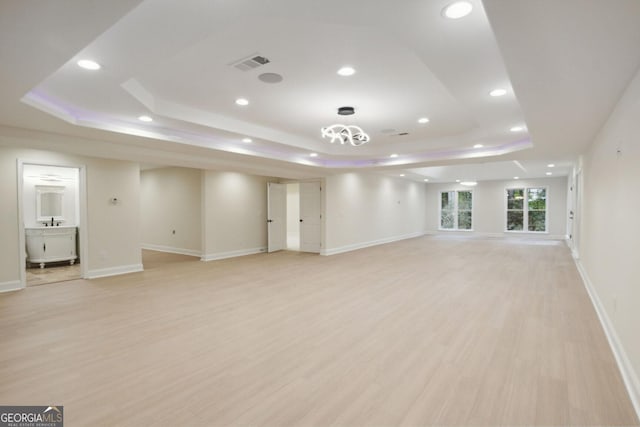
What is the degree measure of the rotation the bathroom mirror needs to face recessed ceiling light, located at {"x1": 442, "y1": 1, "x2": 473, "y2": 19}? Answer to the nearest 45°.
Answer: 0° — it already faces it

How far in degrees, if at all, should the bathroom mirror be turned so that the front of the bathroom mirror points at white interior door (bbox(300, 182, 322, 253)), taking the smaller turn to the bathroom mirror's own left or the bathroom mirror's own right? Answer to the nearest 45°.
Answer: approximately 90° to the bathroom mirror's own left

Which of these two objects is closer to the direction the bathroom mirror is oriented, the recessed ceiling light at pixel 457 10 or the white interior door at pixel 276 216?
the recessed ceiling light

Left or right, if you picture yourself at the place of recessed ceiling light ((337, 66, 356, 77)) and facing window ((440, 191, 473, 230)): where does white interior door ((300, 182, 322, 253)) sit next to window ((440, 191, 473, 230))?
left

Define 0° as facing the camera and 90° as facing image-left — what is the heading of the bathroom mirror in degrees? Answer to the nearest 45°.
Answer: approximately 0°

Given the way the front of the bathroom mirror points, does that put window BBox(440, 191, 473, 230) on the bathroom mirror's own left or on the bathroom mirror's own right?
on the bathroom mirror's own left

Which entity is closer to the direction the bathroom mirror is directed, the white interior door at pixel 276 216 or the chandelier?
the chandelier

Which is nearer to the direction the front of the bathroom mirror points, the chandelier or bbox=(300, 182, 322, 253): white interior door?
the chandelier

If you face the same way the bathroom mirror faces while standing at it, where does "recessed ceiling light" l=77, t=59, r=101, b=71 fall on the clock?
The recessed ceiling light is roughly at 12 o'clock from the bathroom mirror.

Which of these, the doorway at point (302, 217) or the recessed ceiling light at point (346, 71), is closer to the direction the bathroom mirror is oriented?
the recessed ceiling light

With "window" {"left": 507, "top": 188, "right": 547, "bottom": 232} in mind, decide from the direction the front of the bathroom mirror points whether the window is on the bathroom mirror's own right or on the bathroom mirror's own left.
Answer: on the bathroom mirror's own left

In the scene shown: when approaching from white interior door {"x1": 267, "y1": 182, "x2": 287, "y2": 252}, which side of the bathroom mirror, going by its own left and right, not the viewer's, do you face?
left
